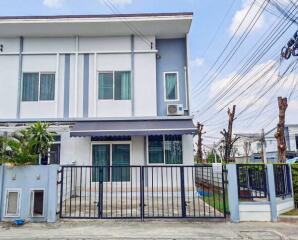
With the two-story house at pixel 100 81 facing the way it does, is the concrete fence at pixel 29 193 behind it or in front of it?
in front

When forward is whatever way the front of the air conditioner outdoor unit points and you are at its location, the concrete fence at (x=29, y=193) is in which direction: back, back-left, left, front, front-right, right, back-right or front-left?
front-right

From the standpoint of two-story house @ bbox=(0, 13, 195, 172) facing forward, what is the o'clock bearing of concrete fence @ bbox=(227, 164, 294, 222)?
The concrete fence is roughly at 11 o'clock from the two-story house.

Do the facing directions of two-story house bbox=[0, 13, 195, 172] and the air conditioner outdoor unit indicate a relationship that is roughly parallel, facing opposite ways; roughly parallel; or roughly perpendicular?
roughly parallel

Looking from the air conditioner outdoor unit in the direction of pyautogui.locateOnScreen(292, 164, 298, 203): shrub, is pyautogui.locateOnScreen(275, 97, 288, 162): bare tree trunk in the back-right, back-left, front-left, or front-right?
front-left

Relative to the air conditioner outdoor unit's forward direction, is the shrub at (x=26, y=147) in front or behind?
in front

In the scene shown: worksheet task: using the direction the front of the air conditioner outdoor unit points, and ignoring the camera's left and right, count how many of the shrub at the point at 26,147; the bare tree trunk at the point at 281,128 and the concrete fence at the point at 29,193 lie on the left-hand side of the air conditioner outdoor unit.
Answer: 1

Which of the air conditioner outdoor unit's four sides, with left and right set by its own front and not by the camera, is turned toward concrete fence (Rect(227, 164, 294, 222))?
front

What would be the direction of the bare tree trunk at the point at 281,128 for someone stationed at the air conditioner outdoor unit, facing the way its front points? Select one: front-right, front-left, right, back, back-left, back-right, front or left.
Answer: left

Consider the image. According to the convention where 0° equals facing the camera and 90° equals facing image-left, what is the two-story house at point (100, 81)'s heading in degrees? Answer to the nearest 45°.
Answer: approximately 0°

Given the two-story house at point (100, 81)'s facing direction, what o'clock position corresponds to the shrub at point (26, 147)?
The shrub is roughly at 1 o'clock from the two-story house.

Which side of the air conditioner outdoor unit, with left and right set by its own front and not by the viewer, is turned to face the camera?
front
